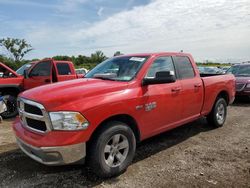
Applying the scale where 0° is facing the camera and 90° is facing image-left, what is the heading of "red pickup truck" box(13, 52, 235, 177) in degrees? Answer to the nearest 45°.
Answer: approximately 45°

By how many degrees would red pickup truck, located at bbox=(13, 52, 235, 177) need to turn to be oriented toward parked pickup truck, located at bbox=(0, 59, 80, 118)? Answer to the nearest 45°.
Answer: approximately 90° to its right

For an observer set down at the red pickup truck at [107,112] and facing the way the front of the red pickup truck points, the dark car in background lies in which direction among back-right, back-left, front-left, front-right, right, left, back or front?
back
